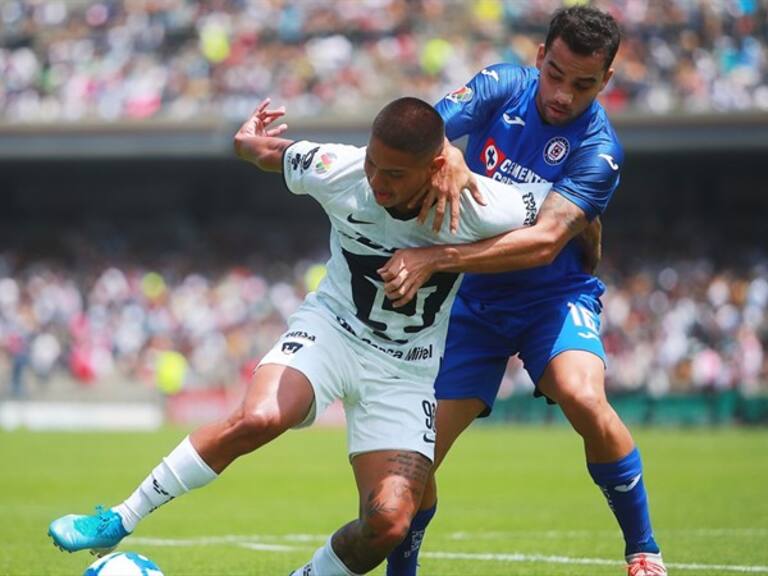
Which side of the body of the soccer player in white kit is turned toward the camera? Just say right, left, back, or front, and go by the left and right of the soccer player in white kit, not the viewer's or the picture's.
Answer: front

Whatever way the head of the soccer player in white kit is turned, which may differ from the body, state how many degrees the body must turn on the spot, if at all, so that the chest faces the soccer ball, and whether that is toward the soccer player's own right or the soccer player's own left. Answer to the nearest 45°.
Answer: approximately 90° to the soccer player's own right

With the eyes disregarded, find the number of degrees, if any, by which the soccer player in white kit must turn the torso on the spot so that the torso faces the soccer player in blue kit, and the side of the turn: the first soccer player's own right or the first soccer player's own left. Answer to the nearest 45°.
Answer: approximately 135° to the first soccer player's own left

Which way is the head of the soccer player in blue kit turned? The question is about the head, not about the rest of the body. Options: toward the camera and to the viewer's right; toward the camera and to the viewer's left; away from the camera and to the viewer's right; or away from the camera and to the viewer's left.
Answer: toward the camera and to the viewer's left

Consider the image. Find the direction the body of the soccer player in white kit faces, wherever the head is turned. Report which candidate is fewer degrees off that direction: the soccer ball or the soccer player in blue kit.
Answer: the soccer ball
